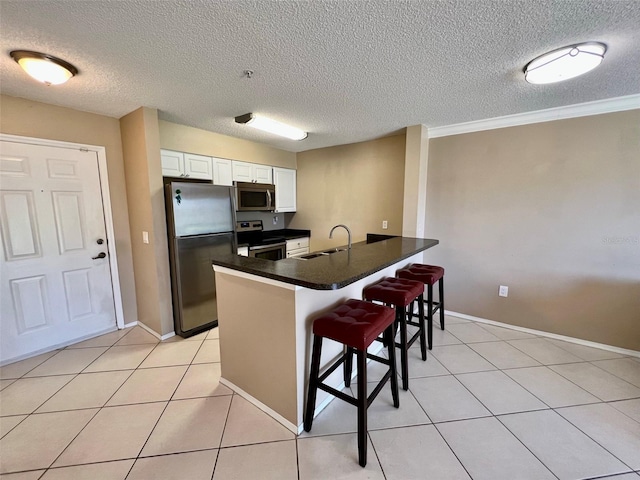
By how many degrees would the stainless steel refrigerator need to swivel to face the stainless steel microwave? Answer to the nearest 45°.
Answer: approximately 90° to its left

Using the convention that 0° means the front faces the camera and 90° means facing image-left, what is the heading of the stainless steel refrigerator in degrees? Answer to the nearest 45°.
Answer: approximately 315°

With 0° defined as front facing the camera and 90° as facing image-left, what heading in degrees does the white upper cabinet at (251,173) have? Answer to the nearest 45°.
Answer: approximately 315°

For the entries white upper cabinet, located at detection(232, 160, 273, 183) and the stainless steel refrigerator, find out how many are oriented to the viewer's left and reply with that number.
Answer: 0
